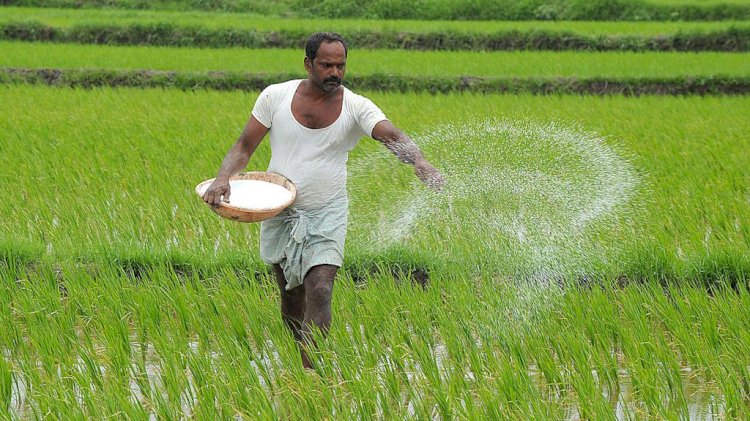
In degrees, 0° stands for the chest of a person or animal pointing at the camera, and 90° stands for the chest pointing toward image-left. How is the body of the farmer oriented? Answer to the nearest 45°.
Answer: approximately 0°

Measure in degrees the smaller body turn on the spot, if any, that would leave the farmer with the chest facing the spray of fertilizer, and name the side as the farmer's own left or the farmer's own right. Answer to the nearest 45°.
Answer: approximately 135° to the farmer's own left
